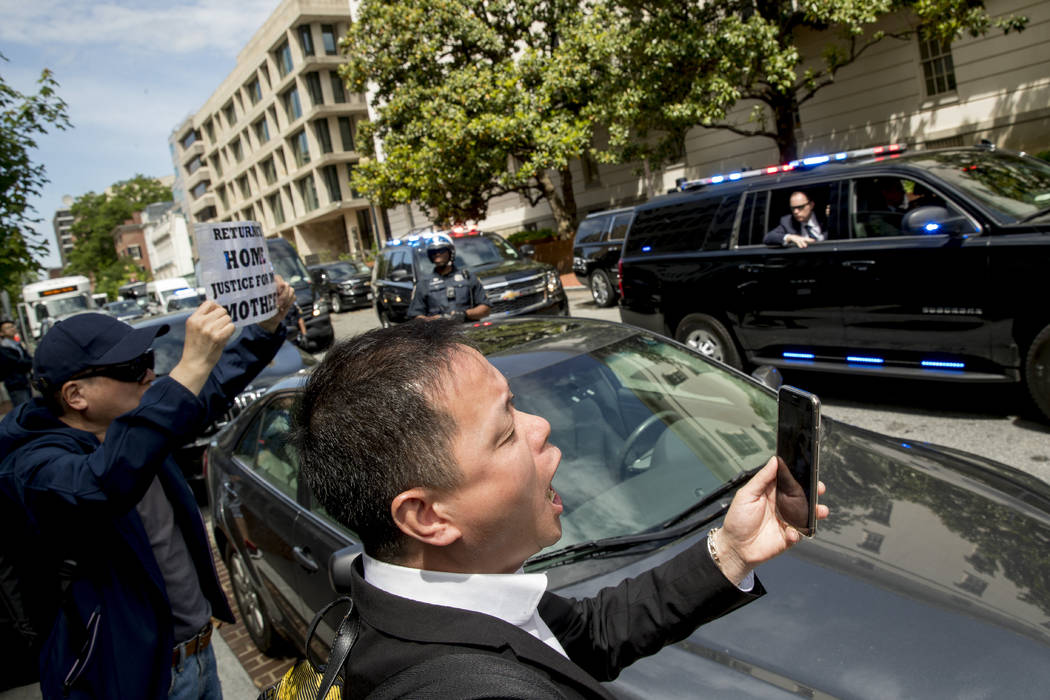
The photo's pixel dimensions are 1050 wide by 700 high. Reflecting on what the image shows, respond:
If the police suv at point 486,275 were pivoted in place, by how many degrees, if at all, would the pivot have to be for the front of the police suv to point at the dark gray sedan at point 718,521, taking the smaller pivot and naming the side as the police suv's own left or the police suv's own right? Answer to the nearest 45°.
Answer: approximately 45° to the police suv's own right

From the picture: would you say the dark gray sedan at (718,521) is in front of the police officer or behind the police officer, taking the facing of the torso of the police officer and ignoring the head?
in front

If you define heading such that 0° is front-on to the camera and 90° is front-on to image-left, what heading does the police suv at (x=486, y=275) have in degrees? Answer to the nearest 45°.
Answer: approximately 315°

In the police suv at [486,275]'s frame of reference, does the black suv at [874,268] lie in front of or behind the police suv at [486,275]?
in front

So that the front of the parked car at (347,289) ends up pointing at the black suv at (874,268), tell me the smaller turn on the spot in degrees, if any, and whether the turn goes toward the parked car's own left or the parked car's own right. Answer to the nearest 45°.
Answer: approximately 45° to the parked car's own right

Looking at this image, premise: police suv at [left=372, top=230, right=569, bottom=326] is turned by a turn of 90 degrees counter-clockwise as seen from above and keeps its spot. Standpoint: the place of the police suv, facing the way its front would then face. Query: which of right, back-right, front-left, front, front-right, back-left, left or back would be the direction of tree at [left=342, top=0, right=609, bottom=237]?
front-left

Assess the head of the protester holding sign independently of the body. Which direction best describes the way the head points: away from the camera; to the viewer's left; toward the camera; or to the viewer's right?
to the viewer's right

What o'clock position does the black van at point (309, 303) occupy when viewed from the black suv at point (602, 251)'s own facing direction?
The black van is roughly at 4 o'clock from the black suv.

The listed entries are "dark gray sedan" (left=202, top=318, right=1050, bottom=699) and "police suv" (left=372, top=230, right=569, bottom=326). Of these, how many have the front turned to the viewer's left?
0
